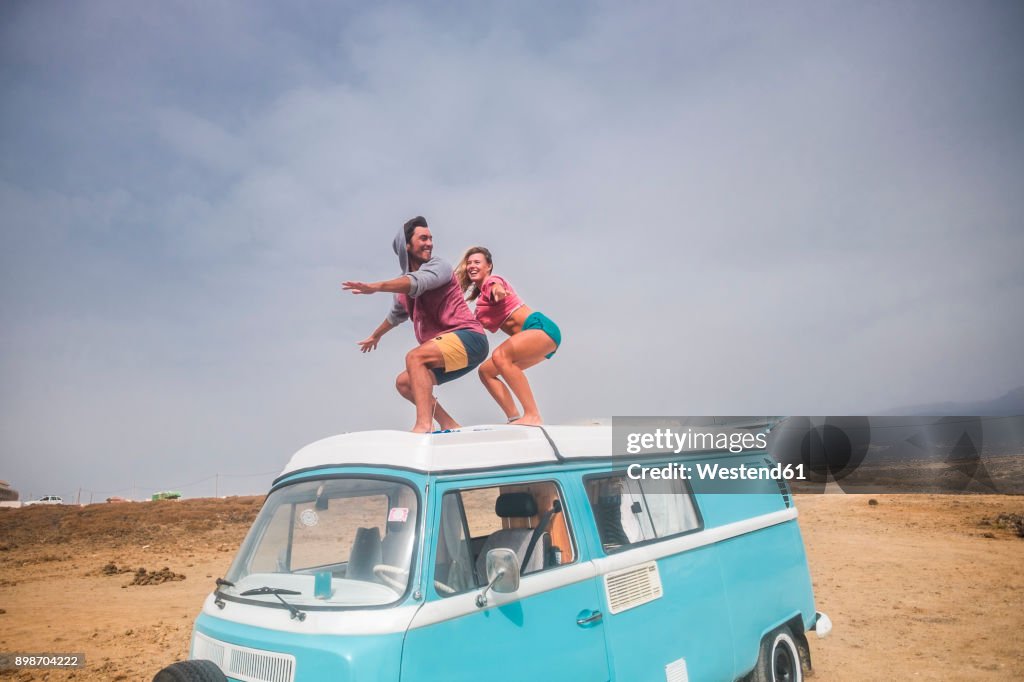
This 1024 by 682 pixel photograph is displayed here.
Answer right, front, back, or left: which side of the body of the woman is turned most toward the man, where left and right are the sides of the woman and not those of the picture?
front

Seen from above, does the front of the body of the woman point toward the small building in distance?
no

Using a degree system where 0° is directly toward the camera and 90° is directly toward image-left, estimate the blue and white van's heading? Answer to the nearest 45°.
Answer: approximately 45°

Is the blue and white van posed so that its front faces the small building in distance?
no
